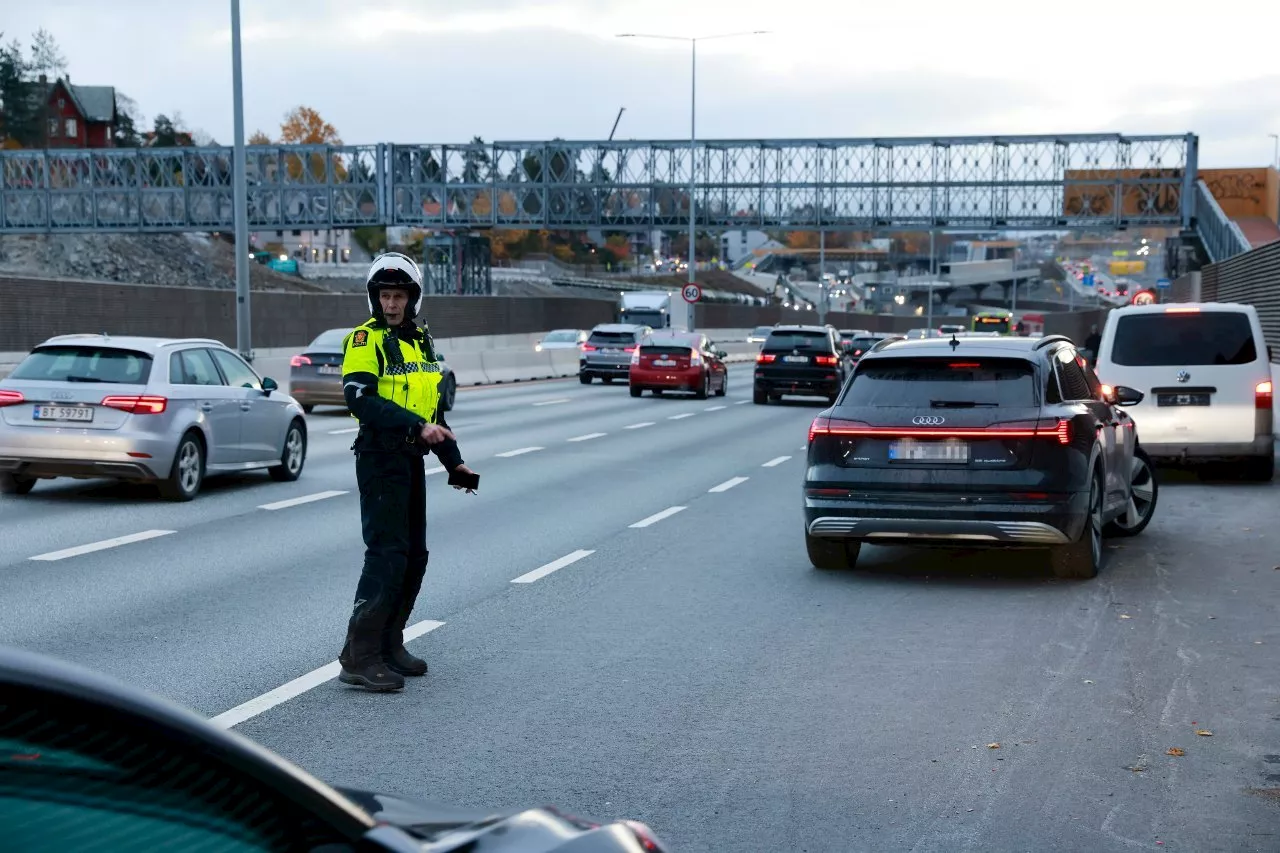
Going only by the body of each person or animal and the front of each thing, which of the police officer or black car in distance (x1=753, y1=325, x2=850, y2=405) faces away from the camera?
the black car in distance

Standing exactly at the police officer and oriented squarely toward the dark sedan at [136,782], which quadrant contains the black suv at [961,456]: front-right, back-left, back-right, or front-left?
back-left

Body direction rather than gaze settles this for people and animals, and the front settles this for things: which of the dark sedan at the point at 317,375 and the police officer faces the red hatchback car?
the dark sedan

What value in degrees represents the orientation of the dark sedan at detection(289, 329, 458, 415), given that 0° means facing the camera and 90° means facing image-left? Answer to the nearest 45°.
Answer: approximately 225°

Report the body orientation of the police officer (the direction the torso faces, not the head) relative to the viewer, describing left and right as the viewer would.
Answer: facing the viewer and to the right of the viewer

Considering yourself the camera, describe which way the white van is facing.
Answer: facing away from the viewer

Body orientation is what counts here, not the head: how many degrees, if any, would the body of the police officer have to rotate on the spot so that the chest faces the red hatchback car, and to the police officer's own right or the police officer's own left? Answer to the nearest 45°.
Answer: approximately 135° to the police officer's own left

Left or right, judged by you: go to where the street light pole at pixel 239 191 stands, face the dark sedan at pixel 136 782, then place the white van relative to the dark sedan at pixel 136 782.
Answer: left

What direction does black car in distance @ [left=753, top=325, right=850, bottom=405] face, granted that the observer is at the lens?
facing away from the viewer

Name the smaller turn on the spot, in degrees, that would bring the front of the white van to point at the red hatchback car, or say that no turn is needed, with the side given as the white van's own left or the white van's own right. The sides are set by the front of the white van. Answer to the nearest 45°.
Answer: approximately 45° to the white van's own left

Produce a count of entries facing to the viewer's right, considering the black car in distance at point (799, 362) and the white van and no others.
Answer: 0

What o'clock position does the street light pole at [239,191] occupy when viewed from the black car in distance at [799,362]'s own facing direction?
The street light pole is roughly at 8 o'clock from the black car in distance.

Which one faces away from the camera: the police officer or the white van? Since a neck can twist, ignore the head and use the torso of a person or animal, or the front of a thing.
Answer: the white van

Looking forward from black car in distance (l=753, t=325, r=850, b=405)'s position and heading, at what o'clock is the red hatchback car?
The red hatchback car is roughly at 10 o'clock from the black car in distance.

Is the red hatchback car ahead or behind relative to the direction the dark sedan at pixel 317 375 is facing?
ahead
